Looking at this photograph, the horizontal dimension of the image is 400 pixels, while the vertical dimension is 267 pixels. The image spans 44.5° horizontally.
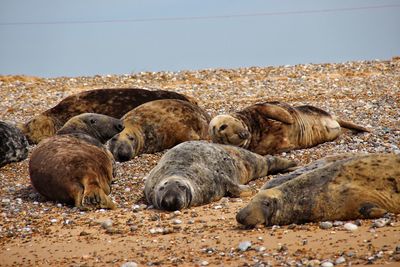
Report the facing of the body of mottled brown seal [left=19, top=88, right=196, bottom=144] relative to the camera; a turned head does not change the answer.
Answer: to the viewer's left

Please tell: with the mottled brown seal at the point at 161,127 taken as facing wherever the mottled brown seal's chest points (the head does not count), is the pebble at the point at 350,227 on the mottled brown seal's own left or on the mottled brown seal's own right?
on the mottled brown seal's own left

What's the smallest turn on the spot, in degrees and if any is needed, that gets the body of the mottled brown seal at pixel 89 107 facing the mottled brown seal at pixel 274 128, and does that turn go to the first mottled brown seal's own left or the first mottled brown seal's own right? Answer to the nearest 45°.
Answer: approximately 135° to the first mottled brown seal's own left

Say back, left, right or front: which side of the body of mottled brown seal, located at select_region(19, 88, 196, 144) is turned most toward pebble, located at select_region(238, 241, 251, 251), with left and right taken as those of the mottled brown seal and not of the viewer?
left

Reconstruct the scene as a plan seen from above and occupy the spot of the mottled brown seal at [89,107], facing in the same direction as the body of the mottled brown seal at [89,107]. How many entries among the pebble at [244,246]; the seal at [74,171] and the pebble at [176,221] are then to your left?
3

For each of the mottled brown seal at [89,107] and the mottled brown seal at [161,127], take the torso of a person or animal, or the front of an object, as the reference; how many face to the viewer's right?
0

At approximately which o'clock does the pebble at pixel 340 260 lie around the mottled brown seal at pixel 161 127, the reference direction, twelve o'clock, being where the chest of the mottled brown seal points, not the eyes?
The pebble is roughly at 10 o'clock from the mottled brown seal.

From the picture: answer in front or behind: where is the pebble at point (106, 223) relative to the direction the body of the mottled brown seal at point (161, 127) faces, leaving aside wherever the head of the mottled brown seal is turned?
in front
